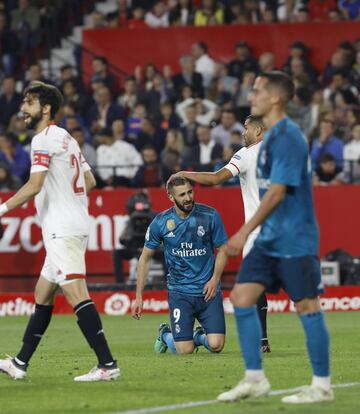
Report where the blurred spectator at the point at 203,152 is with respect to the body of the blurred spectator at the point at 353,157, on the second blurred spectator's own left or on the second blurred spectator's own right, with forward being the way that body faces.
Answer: on the second blurred spectator's own right

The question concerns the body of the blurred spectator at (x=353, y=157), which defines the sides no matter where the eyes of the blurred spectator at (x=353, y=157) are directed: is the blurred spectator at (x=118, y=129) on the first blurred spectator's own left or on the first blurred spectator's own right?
on the first blurred spectator's own right

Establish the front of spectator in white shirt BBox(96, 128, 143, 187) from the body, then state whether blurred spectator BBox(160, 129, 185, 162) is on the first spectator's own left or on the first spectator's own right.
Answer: on the first spectator's own left

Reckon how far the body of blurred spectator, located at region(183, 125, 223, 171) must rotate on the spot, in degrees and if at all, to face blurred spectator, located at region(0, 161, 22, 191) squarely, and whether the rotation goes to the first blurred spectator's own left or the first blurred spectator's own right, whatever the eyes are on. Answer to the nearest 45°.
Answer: approximately 90° to the first blurred spectator's own right
